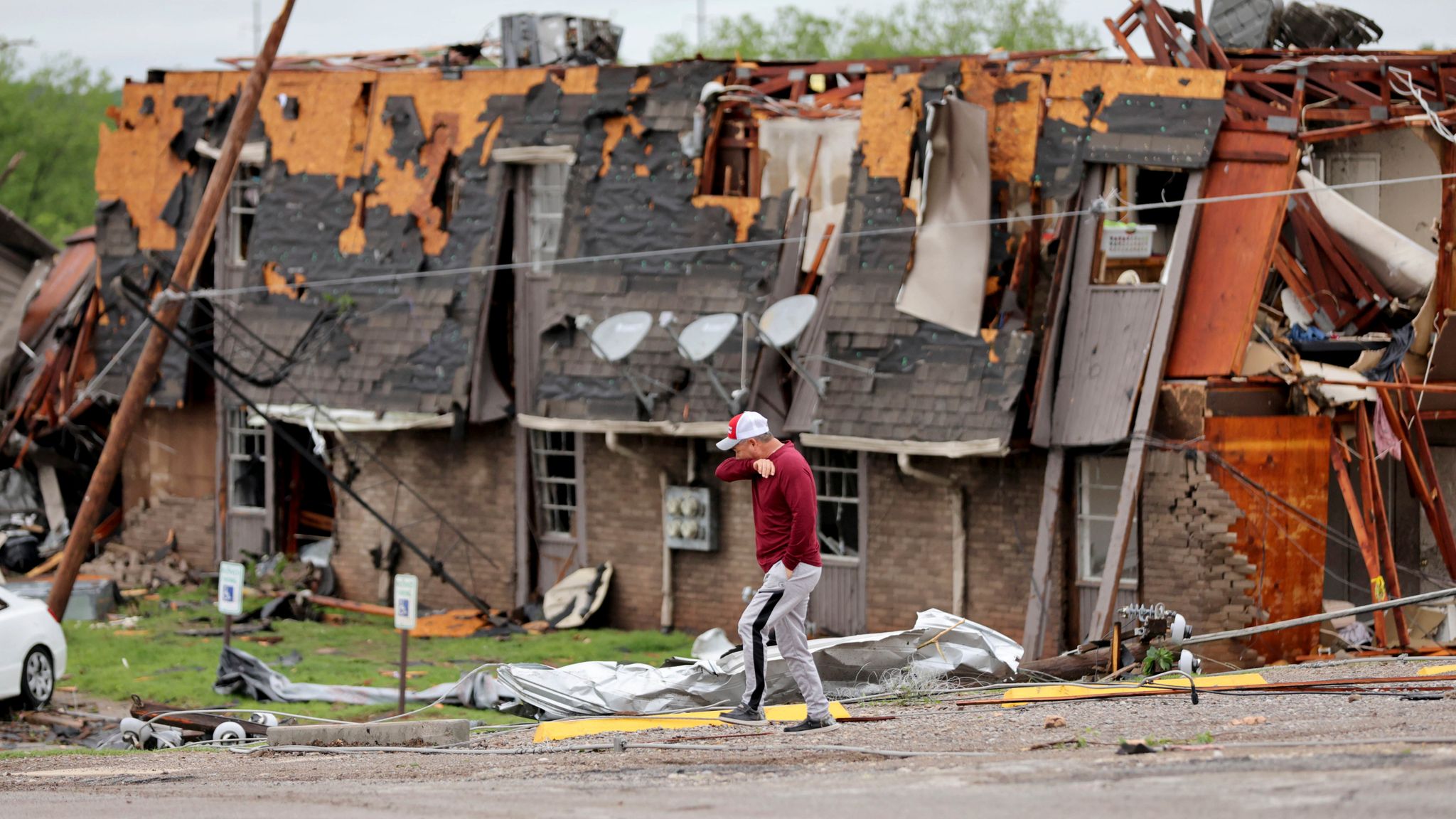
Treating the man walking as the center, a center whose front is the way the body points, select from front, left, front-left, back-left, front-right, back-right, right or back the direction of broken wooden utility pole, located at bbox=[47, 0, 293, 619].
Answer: front-right

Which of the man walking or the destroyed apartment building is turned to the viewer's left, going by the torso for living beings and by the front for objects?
the man walking

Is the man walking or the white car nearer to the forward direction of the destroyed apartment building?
the man walking

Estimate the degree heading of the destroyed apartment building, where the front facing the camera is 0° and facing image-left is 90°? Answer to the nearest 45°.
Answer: approximately 0°

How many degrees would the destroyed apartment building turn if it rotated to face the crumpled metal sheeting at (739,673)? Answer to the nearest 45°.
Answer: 0° — it already faces it

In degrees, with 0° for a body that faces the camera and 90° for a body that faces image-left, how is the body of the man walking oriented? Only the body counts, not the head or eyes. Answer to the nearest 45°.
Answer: approximately 90°

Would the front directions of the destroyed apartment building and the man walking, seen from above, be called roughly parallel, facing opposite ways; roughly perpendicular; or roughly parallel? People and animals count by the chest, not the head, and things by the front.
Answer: roughly perpendicular

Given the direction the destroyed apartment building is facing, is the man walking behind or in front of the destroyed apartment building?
in front

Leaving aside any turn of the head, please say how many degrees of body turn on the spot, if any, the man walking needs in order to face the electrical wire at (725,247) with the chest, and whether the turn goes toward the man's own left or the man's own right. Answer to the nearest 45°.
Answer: approximately 90° to the man's own right

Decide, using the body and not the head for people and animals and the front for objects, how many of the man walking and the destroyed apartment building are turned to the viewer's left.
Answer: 1

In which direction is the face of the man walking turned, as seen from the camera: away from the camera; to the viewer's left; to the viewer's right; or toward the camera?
to the viewer's left

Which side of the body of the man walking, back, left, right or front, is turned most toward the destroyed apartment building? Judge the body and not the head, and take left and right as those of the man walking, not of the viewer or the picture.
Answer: right
